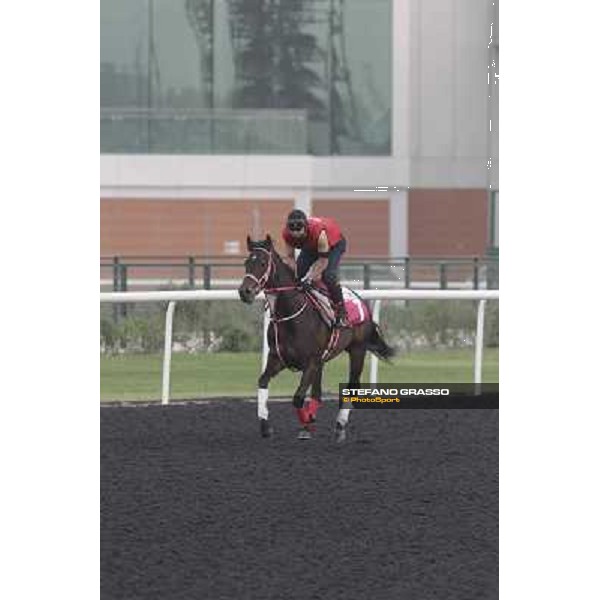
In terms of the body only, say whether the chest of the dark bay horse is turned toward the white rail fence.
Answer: no

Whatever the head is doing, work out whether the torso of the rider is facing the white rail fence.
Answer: no

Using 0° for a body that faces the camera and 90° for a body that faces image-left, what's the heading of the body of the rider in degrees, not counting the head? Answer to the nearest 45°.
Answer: approximately 45°

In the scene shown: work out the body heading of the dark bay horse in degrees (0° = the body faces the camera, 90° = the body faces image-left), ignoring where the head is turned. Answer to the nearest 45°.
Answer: approximately 45°
